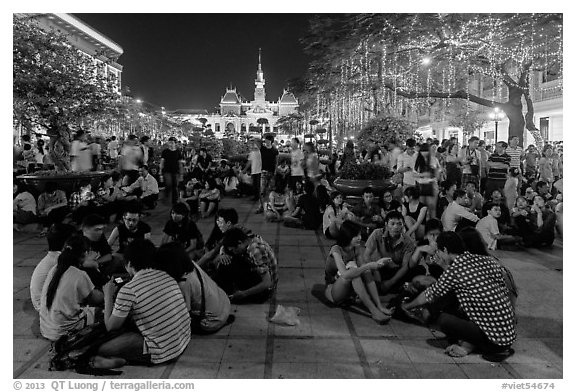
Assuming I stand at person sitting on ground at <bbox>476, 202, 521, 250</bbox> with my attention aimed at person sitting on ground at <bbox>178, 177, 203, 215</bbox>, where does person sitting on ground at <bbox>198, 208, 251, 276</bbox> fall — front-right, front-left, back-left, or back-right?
front-left

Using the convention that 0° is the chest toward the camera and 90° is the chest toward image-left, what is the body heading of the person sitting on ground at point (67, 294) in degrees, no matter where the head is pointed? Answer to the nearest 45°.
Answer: approximately 225°

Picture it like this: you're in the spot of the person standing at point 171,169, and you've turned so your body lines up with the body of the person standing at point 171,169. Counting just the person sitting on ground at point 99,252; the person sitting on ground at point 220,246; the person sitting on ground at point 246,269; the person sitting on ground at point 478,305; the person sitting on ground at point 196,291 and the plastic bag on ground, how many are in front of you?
6

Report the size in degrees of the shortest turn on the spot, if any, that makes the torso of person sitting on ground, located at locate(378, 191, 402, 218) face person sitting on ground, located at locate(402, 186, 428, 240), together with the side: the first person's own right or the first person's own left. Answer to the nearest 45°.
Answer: approximately 45° to the first person's own left

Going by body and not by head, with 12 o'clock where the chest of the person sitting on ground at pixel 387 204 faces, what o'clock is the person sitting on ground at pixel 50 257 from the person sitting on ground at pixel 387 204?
the person sitting on ground at pixel 50 257 is roughly at 1 o'clock from the person sitting on ground at pixel 387 204.

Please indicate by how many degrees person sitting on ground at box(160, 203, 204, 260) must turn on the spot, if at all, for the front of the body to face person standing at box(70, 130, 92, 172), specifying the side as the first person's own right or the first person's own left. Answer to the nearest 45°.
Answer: approximately 135° to the first person's own right

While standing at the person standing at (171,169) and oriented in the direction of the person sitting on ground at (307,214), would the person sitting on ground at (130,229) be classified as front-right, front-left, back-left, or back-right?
front-right

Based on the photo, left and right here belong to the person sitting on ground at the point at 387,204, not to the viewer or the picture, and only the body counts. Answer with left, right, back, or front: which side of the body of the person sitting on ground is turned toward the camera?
front

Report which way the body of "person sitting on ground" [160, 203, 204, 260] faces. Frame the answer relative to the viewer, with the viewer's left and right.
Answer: facing the viewer and to the left of the viewer

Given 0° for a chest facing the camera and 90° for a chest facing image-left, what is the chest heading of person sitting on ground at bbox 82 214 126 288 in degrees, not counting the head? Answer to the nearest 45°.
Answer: approximately 315°

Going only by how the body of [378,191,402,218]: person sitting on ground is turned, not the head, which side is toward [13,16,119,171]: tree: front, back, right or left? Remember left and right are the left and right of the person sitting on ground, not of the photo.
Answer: right

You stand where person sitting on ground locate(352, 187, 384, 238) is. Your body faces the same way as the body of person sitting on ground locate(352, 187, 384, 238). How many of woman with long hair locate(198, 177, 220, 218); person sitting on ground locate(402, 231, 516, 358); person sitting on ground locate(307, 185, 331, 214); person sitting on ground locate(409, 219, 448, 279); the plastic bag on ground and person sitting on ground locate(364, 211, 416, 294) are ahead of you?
4

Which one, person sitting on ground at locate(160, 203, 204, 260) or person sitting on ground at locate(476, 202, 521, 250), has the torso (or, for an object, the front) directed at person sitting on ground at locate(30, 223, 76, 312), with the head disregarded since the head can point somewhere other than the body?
person sitting on ground at locate(160, 203, 204, 260)

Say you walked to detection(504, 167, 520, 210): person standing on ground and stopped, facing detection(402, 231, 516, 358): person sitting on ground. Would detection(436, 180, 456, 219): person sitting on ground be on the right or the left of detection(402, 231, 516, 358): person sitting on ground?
right

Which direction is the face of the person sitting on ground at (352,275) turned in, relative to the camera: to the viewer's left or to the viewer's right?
to the viewer's right

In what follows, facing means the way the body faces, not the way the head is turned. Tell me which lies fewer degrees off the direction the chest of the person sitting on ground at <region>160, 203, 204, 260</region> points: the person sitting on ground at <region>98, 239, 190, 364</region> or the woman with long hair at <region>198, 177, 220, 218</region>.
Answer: the person sitting on ground

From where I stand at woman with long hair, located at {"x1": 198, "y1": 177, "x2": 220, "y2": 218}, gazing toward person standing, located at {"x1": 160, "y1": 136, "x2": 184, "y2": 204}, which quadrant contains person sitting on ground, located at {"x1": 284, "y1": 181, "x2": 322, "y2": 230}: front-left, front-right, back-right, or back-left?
back-right
